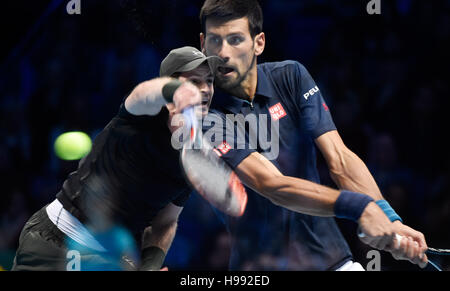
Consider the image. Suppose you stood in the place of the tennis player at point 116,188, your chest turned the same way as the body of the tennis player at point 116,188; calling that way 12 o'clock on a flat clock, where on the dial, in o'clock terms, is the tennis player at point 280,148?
the tennis player at point 280,148 is roughly at 10 o'clock from the tennis player at point 116,188.
